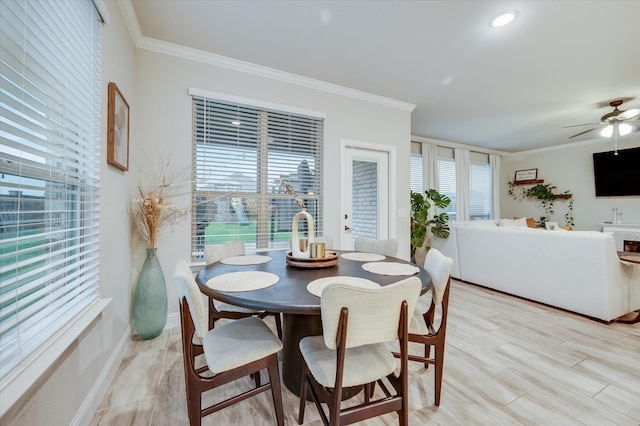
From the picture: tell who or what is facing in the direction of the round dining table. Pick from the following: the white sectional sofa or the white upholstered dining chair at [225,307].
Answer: the white upholstered dining chair

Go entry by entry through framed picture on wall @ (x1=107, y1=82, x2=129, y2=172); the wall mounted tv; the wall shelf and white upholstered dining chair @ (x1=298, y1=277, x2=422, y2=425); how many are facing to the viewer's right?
1

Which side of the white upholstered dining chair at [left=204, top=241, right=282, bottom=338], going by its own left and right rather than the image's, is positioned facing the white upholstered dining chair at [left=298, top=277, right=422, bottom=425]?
front

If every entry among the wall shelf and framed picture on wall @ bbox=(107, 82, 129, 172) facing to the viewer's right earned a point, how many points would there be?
1

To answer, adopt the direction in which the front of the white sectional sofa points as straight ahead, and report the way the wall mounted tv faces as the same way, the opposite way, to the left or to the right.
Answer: the opposite way

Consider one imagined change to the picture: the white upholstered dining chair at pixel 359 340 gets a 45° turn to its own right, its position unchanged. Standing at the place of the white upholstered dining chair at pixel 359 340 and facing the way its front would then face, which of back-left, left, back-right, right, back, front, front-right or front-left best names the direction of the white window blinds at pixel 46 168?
left

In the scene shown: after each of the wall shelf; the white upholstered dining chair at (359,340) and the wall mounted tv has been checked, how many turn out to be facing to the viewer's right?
0

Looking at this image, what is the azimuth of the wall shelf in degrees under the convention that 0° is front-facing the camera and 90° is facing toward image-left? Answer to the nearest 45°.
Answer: approximately 45°

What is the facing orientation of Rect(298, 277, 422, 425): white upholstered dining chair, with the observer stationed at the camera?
facing away from the viewer and to the left of the viewer

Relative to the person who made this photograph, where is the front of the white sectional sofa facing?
facing away from the viewer and to the right of the viewer

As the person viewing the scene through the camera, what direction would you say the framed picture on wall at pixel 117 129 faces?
facing to the right of the viewer

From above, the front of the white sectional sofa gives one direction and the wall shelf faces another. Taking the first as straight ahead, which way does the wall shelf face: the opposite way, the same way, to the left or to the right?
the opposite way

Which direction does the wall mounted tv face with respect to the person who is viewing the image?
facing the viewer and to the left of the viewer

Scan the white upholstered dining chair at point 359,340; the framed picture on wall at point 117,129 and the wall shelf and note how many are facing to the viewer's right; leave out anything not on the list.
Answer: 1
